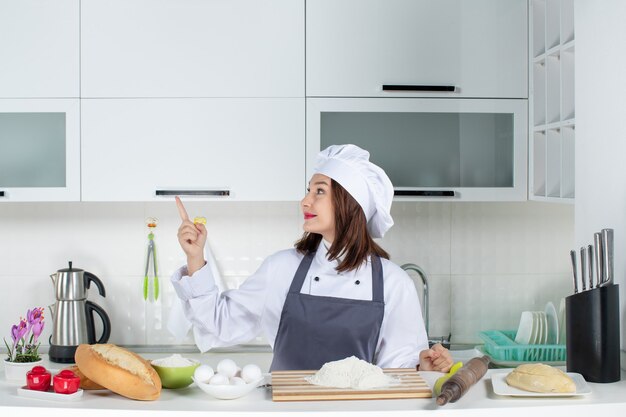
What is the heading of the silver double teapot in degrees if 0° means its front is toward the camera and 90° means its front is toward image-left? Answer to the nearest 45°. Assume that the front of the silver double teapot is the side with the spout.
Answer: approximately 90°

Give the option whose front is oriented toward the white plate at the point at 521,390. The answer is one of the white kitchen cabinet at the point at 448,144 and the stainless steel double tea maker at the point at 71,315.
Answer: the white kitchen cabinet

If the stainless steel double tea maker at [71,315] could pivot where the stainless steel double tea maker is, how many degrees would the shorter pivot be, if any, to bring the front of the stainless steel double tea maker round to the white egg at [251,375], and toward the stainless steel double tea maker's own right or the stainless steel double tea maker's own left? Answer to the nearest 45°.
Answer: approximately 90° to the stainless steel double tea maker's own left

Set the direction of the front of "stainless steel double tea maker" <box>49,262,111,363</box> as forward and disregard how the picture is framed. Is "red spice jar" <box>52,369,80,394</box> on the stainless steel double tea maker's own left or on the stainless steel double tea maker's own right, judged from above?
on the stainless steel double tea maker's own left

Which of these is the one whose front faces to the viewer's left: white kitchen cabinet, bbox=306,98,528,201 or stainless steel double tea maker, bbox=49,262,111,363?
the stainless steel double tea maker

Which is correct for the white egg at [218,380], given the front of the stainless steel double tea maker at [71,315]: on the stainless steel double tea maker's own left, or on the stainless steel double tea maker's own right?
on the stainless steel double tea maker's own left

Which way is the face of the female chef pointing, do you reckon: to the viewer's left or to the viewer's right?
to the viewer's left

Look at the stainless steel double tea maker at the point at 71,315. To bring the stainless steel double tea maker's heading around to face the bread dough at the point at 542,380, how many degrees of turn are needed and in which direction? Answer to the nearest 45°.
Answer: approximately 135° to its left

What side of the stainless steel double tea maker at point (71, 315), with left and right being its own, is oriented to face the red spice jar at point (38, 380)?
left

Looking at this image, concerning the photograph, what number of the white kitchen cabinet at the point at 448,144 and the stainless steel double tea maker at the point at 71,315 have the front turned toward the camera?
1

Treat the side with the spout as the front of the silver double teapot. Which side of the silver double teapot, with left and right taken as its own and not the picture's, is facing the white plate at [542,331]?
back

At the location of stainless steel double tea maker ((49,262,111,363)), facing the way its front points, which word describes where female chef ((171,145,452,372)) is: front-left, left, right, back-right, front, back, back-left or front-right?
back-left
